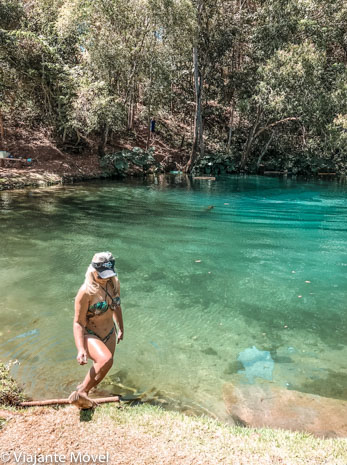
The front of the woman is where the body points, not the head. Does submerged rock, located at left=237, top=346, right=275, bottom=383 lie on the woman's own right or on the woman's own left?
on the woman's own left

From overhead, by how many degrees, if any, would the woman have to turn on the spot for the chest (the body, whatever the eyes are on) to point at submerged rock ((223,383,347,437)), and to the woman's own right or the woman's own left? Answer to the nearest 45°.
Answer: approximately 45° to the woman's own left

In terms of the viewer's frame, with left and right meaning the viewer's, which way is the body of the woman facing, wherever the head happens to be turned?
facing the viewer and to the right of the viewer
